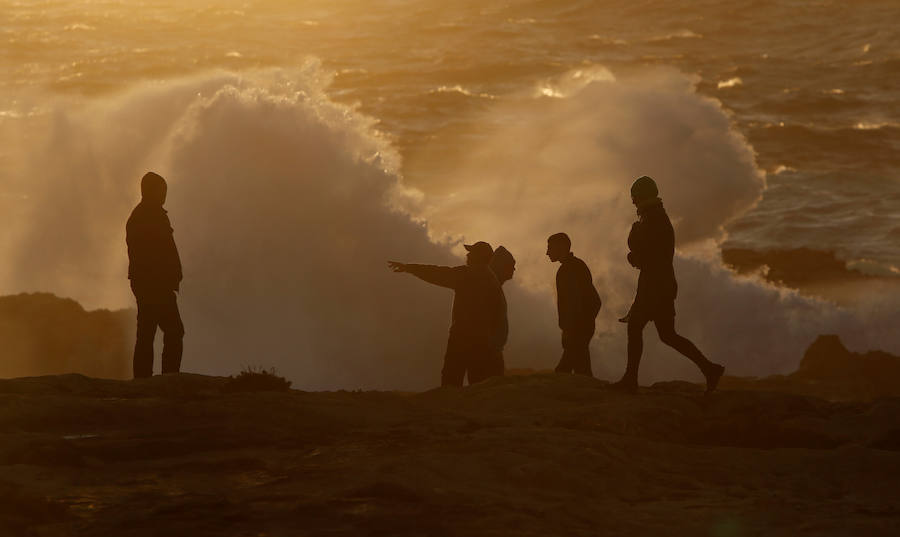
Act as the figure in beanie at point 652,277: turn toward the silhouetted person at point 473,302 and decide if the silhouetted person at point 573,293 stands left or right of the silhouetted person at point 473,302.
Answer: right

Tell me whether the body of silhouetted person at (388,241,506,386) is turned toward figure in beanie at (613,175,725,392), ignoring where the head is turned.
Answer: no

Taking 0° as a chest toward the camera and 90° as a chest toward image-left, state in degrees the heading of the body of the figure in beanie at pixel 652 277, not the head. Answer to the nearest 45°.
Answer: approximately 90°

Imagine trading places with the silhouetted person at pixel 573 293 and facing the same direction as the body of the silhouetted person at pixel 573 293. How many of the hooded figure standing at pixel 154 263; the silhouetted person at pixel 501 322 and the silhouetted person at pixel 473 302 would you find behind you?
0

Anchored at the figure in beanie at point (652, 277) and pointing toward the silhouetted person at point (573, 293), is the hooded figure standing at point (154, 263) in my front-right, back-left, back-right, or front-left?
front-left

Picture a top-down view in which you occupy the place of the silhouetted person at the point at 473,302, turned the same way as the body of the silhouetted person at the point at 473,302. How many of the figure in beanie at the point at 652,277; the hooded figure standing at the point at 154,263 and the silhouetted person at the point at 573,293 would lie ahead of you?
1

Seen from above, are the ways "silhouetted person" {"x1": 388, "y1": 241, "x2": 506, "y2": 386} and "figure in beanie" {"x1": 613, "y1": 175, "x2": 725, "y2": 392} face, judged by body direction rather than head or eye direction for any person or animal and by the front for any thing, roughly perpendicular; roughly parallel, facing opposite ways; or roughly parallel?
roughly parallel

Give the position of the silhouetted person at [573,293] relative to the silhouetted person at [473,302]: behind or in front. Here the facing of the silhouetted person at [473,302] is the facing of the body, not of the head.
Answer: behind

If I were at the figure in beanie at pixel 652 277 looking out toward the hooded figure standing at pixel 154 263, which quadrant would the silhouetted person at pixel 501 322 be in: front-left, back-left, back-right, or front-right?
front-right

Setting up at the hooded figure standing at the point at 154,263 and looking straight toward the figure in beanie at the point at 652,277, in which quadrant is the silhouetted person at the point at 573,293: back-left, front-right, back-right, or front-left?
front-left

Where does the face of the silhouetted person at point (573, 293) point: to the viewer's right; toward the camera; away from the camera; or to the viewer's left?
to the viewer's left

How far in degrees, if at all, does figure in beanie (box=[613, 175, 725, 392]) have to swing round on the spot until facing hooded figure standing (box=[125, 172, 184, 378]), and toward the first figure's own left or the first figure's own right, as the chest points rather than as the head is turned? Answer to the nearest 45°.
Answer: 0° — they already face them

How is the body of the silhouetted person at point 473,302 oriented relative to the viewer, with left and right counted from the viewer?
facing to the left of the viewer

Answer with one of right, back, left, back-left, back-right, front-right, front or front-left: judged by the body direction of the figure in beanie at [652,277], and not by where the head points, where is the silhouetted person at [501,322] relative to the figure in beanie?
front-right

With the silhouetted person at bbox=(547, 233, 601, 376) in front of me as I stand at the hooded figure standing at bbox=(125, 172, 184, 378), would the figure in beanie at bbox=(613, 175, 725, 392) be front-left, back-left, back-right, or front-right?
front-right

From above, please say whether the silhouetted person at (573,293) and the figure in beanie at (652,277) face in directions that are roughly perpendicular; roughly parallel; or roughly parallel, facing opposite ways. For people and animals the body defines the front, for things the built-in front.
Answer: roughly parallel

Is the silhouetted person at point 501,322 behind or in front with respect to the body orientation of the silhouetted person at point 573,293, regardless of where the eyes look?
in front

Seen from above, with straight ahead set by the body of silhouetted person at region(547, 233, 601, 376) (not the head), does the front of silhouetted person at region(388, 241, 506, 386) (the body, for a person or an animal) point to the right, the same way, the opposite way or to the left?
the same way

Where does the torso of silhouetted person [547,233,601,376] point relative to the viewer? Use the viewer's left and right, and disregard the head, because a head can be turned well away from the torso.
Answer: facing to the left of the viewer
